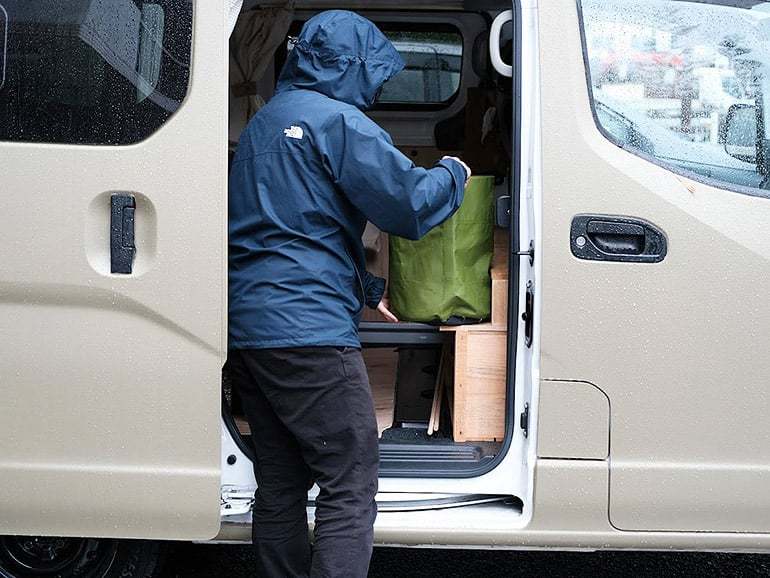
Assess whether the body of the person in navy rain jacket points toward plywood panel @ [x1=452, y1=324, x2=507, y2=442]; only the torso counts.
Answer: yes

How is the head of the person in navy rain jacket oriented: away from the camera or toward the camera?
away from the camera

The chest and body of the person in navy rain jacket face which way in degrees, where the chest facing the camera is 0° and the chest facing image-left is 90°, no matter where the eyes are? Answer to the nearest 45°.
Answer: approximately 225°

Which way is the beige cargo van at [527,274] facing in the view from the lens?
facing to the right of the viewer

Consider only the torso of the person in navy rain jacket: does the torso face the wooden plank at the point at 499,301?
yes
